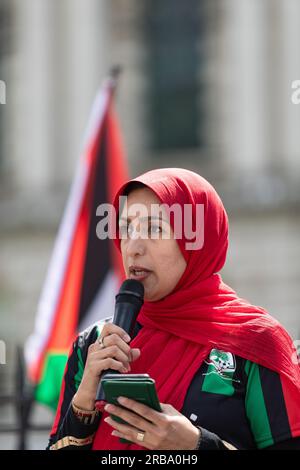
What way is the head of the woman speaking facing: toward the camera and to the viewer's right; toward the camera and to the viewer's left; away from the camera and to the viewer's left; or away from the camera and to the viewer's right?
toward the camera and to the viewer's left

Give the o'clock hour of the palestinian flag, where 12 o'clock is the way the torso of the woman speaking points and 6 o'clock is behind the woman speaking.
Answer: The palestinian flag is roughly at 4 o'clock from the woman speaking.
